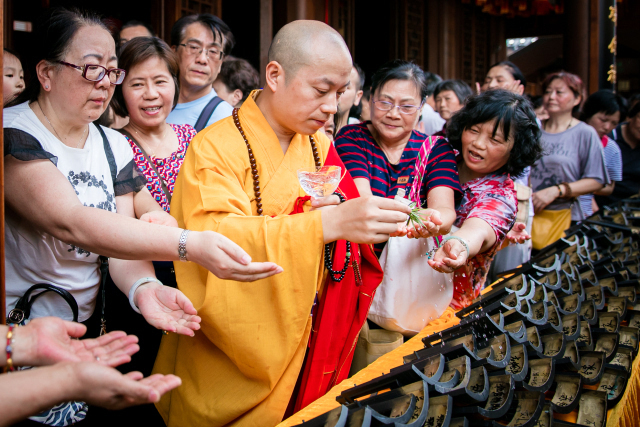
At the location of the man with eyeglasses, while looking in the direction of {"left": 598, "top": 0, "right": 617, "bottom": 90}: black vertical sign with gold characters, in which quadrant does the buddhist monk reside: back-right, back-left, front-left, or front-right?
back-right

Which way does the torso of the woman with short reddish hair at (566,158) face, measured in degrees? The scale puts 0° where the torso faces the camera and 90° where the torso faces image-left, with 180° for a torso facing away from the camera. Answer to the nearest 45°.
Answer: approximately 45°

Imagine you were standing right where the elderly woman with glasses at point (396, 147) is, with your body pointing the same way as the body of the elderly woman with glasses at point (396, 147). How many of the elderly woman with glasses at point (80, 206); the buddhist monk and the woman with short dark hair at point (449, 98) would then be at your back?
1

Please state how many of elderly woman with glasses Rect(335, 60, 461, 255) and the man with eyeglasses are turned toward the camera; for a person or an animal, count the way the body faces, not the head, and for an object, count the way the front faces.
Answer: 2

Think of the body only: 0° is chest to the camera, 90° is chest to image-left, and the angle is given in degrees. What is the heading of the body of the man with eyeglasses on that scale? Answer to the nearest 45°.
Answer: approximately 0°

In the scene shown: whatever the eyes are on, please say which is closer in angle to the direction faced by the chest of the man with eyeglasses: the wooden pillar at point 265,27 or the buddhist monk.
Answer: the buddhist monk

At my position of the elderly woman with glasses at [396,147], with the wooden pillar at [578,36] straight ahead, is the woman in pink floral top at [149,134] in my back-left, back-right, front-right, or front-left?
back-left

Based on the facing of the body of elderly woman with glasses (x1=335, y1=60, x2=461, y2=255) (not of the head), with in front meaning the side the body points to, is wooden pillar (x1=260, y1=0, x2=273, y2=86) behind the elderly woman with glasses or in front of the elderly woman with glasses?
behind

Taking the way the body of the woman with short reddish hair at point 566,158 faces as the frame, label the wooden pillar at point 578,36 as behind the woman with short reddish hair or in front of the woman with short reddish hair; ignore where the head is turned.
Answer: behind
